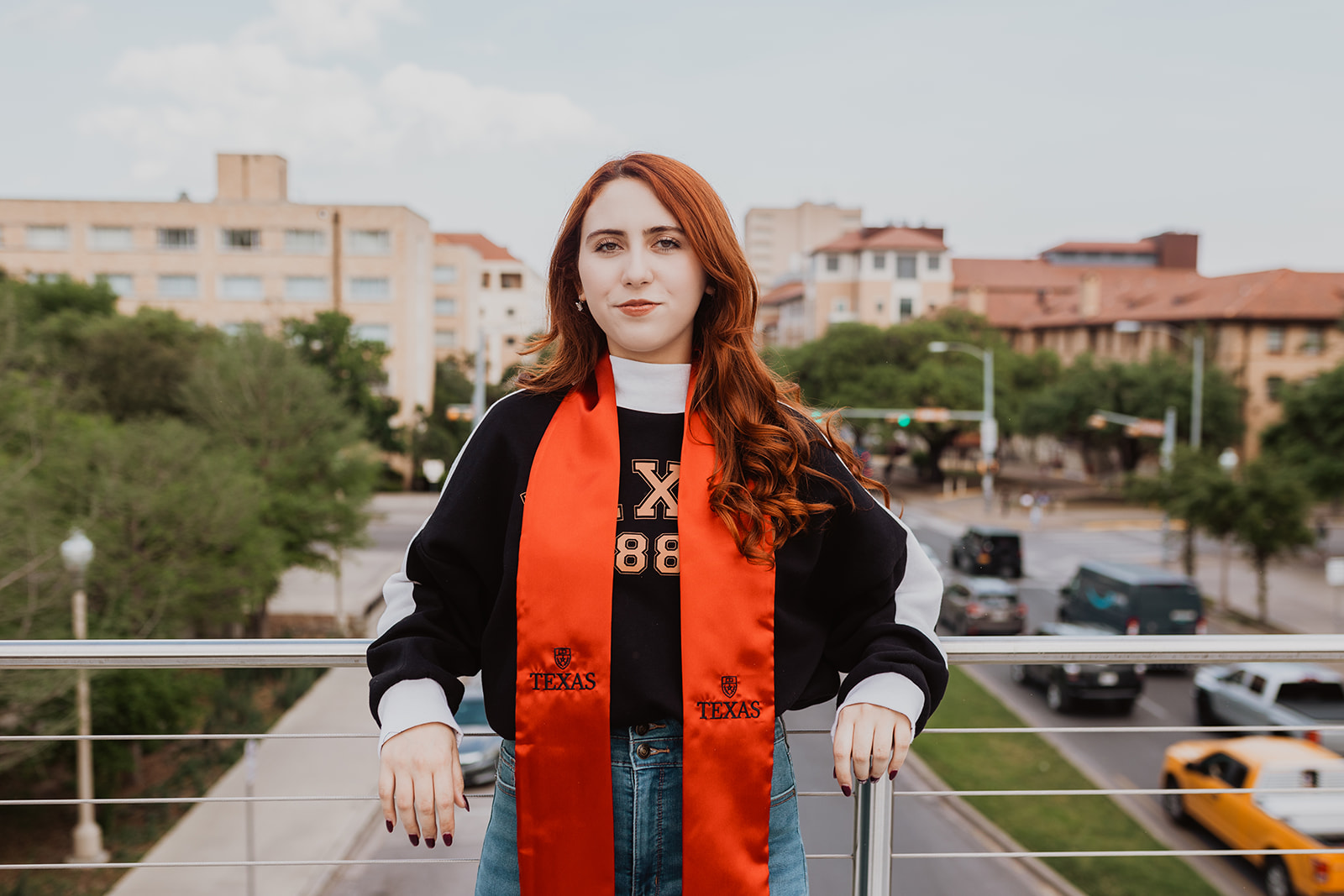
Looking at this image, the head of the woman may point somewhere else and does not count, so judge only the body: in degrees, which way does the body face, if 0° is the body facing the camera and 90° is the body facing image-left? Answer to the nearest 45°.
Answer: approximately 0°

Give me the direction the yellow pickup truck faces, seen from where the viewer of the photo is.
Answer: facing away from the viewer and to the left of the viewer

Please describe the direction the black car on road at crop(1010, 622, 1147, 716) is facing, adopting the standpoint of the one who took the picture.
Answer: facing away from the viewer and to the left of the viewer

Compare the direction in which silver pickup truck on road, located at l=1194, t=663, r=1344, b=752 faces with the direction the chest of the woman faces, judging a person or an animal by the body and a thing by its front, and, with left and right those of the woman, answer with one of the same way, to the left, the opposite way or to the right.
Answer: the opposite way

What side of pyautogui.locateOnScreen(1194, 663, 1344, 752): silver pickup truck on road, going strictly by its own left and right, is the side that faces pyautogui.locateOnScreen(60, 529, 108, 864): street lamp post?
left

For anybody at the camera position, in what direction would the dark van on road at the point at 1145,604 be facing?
facing away from the viewer and to the left of the viewer

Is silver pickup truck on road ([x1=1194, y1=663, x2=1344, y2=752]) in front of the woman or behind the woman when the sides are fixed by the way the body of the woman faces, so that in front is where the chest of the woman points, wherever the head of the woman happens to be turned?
behind
